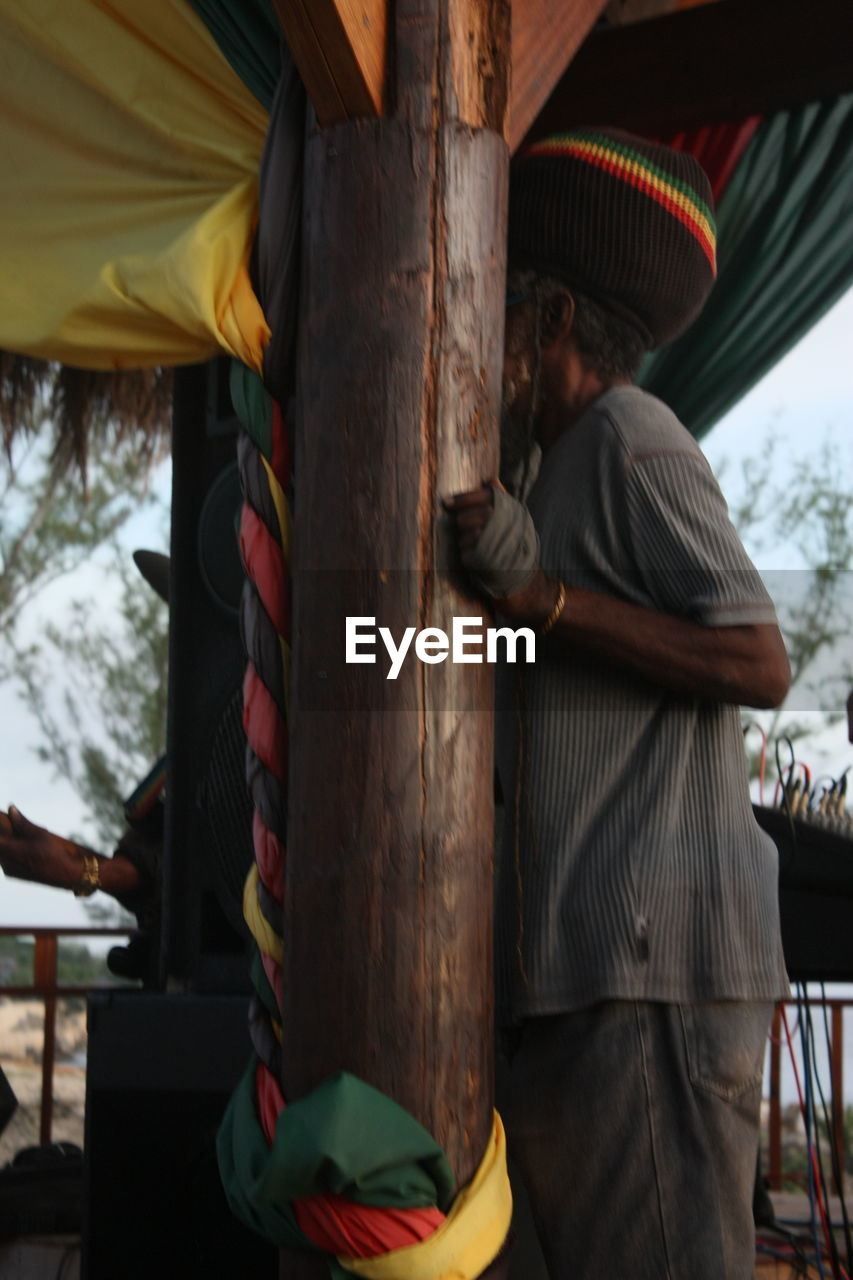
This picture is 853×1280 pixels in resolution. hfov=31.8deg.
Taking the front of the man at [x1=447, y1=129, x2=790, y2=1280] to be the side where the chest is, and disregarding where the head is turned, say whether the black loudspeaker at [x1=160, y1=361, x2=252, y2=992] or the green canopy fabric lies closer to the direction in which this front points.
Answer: the black loudspeaker

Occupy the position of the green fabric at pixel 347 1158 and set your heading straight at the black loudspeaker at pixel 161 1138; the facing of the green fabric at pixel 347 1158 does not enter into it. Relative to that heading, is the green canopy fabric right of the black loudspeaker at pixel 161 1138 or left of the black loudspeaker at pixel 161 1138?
right

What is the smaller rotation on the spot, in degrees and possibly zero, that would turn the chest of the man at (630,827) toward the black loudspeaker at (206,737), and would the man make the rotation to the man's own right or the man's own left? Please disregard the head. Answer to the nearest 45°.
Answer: approximately 45° to the man's own right

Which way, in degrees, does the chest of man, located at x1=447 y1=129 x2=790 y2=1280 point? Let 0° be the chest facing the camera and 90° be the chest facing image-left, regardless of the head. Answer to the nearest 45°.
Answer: approximately 90°
